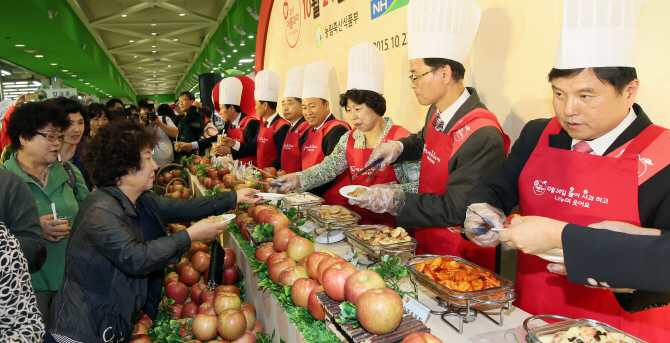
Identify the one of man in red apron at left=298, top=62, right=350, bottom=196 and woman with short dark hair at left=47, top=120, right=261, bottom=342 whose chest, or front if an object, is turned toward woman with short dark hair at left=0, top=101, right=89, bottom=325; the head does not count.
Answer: the man in red apron

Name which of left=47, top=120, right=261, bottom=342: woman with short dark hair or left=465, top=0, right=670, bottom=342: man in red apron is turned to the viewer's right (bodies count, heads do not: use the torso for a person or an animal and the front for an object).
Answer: the woman with short dark hair

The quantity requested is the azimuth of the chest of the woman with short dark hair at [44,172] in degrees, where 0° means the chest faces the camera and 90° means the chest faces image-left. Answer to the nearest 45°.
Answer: approximately 315°

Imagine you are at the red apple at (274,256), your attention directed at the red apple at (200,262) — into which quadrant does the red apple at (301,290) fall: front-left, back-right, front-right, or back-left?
back-left

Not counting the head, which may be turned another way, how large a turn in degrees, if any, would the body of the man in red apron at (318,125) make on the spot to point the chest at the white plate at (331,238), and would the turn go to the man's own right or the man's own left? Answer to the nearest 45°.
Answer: approximately 45° to the man's own left

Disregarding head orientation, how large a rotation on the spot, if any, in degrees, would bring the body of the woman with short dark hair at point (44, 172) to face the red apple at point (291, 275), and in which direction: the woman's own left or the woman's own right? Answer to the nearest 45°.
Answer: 0° — they already face it

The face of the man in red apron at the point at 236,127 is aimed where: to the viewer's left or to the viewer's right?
to the viewer's left

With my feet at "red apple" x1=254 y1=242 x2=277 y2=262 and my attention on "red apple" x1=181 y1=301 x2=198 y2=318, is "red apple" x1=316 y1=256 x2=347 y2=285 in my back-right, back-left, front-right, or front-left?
back-left

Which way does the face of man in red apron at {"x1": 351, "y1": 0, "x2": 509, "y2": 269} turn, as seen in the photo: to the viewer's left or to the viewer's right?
to the viewer's left

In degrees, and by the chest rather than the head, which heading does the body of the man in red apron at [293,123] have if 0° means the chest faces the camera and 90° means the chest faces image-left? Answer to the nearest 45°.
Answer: approximately 45°

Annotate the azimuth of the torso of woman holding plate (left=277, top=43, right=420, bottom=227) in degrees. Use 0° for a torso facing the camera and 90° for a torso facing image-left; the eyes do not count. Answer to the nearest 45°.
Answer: approximately 45°

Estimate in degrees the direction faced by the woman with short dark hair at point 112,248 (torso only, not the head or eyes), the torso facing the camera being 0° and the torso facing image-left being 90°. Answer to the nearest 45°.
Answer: approximately 270°

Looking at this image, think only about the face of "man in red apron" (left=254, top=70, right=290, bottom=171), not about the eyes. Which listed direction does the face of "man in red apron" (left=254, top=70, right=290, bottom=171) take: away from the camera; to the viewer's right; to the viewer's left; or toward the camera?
to the viewer's left

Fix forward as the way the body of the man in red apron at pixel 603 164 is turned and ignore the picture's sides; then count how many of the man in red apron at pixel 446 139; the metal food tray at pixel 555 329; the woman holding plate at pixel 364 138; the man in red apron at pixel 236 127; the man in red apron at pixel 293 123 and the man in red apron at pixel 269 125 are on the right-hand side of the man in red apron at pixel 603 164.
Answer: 5

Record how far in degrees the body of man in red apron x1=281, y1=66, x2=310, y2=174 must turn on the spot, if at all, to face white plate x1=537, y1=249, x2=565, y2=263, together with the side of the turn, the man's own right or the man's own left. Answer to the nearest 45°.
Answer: approximately 45° to the man's own left
